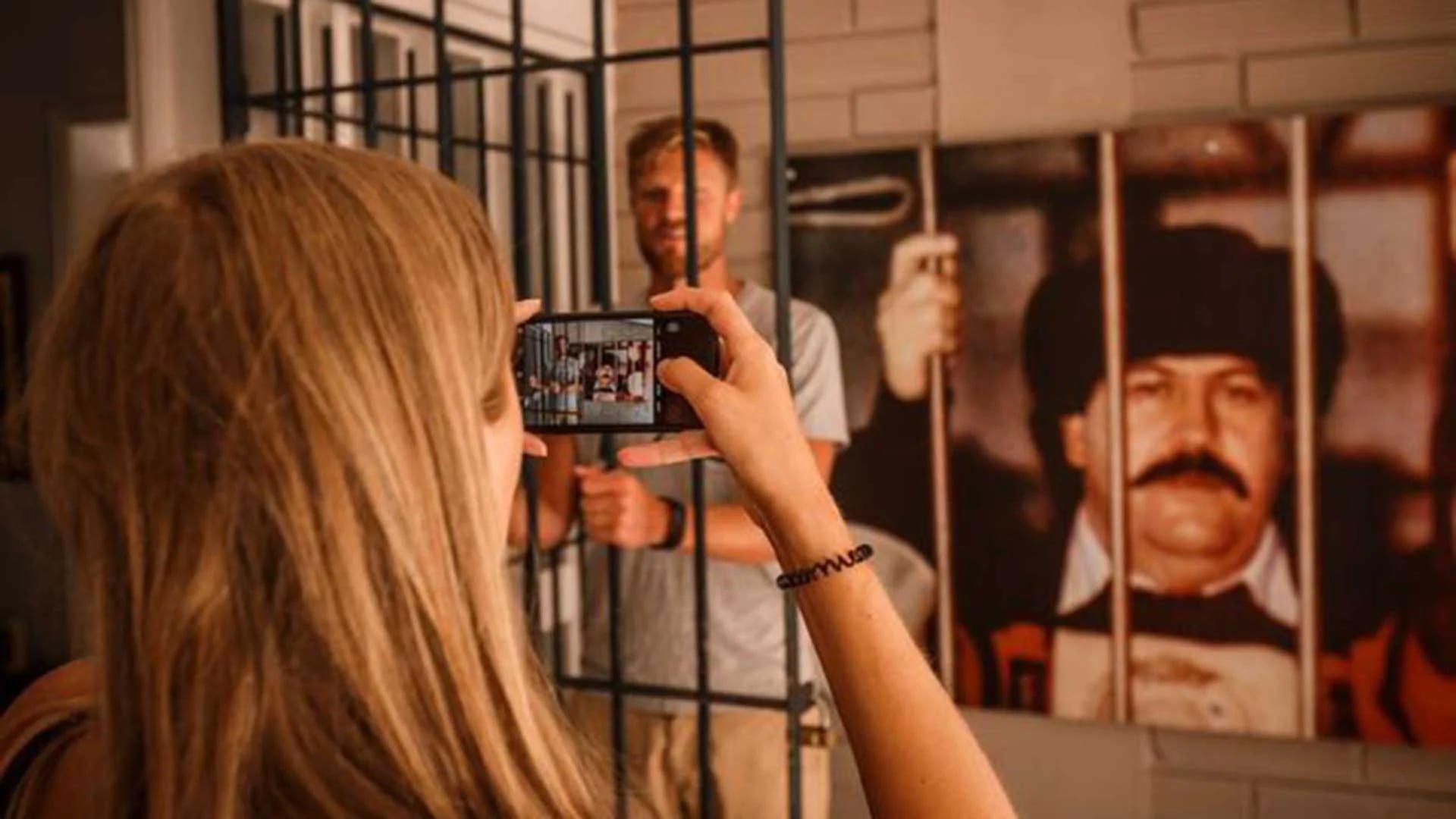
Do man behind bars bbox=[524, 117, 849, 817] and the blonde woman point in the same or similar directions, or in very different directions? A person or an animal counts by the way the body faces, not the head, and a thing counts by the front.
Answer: very different directions

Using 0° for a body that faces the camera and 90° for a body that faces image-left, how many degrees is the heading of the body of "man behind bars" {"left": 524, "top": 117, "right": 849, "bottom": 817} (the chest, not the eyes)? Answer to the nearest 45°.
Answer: approximately 45°

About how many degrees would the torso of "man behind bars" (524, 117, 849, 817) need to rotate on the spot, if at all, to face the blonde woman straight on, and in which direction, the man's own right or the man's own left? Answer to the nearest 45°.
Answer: approximately 45° to the man's own left

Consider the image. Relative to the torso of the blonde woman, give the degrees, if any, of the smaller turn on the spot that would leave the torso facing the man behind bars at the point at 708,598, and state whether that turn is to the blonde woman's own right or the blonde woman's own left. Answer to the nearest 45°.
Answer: approximately 45° to the blonde woman's own left

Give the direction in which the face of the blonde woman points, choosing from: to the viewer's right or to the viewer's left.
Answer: to the viewer's right

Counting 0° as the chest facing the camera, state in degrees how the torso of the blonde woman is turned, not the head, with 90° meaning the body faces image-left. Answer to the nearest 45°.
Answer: approximately 225°
